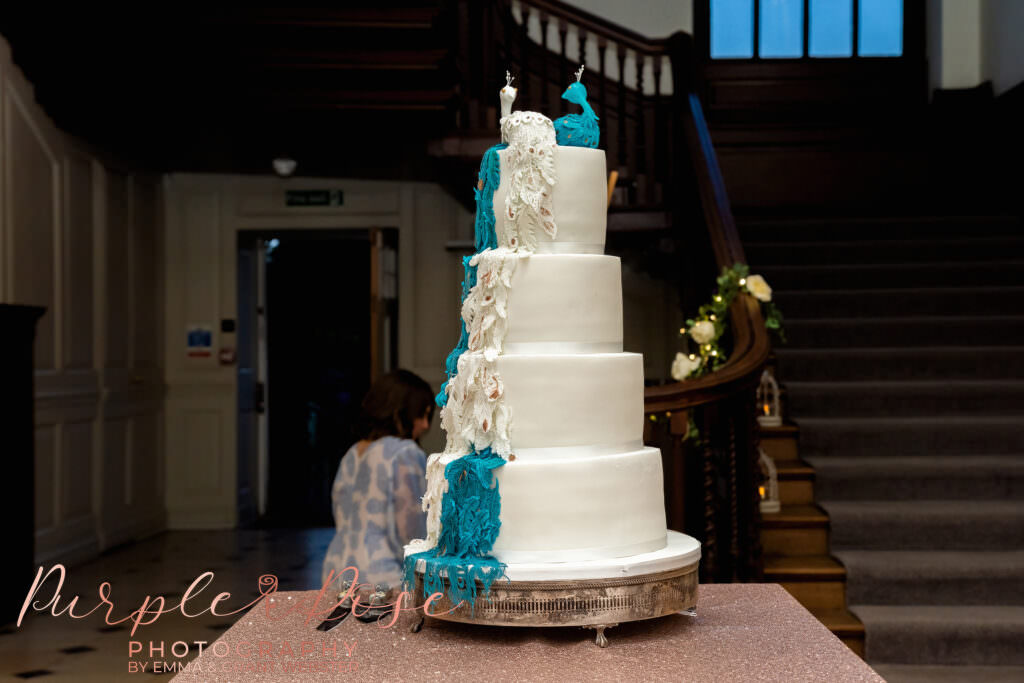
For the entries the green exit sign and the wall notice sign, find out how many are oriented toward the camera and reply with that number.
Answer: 2

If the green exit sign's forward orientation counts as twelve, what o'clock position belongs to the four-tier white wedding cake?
The four-tier white wedding cake is roughly at 12 o'clock from the green exit sign.

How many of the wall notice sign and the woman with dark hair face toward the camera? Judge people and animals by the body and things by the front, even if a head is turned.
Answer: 1

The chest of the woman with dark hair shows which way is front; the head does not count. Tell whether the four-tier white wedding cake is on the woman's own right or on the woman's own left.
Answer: on the woman's own right

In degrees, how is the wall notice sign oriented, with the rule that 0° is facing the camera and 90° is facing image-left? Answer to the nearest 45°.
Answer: approximately 0°

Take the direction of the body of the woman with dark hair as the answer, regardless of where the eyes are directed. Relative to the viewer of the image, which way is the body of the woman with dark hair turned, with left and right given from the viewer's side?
facing away from the viewer and to the right of the viewer

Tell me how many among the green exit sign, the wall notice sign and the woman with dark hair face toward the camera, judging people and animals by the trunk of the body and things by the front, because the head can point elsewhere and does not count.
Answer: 2

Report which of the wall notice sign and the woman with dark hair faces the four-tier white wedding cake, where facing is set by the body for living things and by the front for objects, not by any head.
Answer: the wall notice sign

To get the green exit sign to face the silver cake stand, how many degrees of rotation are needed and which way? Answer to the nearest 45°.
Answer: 0° — it already faces it
